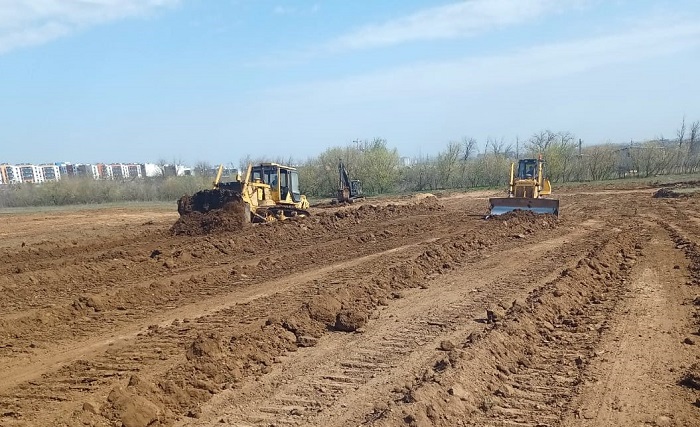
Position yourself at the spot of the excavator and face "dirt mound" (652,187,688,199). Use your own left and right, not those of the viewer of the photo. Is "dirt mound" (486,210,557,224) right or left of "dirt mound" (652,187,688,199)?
right

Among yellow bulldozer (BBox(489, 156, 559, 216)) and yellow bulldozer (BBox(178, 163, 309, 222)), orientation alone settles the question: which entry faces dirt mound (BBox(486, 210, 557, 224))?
yellow bulldozer (BBox(489, 156, 559, 216))

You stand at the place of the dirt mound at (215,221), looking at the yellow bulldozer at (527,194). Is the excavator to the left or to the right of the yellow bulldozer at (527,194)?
left

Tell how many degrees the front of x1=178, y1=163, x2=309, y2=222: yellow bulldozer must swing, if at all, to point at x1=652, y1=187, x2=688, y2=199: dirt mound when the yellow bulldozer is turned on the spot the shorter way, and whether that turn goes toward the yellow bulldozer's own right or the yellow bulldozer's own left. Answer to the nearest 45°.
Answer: approximately 135° to the yellow bulldozer's own left

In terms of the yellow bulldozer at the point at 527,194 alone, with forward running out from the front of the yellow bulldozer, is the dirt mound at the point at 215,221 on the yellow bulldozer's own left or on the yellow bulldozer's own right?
on the yellow bulldozer's own right

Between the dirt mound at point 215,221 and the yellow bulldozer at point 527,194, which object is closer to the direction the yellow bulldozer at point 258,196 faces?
the dirt mound

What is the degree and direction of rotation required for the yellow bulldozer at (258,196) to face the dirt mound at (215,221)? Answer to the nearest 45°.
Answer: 0° — it already faces it

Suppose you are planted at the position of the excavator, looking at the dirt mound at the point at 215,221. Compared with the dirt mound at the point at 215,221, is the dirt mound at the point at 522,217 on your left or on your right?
left

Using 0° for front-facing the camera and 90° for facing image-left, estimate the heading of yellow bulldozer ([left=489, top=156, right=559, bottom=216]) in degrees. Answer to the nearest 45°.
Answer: approximately 0°

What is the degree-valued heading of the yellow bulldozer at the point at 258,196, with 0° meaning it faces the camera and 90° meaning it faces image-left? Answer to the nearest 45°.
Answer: approximately 45°

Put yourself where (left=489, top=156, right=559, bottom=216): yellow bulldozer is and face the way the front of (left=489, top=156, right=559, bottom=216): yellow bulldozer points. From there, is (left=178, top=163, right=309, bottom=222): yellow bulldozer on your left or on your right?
on your right
